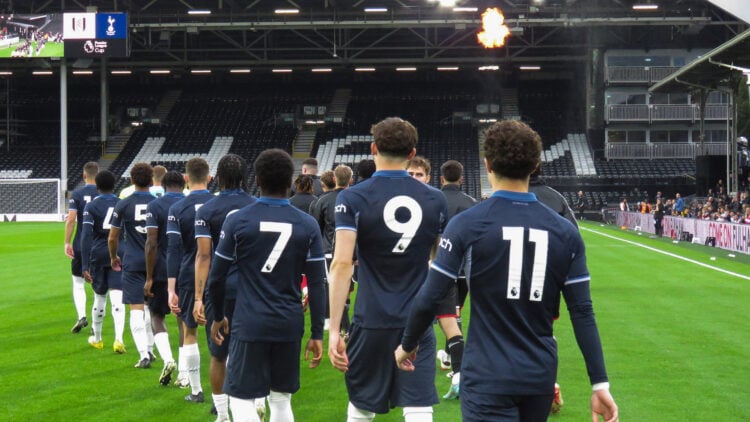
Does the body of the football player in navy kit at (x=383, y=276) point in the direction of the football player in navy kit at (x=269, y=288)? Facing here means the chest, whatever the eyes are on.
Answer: no

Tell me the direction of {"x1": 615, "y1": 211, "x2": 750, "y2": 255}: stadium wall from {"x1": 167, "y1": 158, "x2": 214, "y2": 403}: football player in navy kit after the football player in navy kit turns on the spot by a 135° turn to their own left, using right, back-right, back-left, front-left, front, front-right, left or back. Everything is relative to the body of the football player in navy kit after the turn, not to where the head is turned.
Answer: back

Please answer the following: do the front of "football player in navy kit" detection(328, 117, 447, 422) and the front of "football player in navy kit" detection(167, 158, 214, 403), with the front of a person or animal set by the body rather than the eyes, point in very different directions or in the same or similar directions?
same or similar directions

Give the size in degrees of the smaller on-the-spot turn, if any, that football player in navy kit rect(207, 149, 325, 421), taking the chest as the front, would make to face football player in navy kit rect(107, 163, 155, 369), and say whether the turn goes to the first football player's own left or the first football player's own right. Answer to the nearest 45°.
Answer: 0° — they already face them

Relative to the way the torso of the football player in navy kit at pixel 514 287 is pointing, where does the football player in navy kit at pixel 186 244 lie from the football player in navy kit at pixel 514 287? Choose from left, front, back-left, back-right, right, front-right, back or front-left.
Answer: front-left

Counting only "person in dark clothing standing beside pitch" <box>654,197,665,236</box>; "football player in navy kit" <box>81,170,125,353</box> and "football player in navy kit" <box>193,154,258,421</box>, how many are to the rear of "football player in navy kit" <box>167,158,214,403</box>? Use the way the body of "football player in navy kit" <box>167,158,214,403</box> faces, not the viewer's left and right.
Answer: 1

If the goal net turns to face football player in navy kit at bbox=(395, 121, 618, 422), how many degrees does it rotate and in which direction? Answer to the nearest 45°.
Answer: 0° — it already faces them

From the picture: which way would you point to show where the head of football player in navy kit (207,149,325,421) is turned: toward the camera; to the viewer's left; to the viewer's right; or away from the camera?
away from the camera

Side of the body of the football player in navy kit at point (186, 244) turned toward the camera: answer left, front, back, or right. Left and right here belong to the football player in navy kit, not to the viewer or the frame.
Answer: back

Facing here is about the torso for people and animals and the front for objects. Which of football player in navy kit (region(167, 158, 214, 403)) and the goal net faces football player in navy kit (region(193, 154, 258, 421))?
the goal net

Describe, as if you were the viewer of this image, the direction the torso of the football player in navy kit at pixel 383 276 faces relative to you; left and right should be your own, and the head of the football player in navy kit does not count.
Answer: facing away from the viewer

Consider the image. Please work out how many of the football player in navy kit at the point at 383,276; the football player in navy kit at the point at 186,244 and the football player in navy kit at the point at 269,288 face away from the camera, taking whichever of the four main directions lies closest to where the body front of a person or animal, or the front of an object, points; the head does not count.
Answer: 3

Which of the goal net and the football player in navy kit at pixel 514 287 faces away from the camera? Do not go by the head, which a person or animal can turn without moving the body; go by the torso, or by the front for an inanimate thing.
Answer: the football player in navy kit

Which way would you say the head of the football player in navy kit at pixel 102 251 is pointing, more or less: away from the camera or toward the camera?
away from the camera

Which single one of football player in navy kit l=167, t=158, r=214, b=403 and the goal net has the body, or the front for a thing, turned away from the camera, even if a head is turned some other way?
the football player in navy kit

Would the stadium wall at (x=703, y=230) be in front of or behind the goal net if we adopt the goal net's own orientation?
in front

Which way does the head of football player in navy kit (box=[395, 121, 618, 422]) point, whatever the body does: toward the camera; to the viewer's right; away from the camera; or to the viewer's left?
away from the camera

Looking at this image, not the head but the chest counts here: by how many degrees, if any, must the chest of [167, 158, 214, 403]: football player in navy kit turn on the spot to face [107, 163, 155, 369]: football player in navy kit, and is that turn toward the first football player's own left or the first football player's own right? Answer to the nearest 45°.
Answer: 0° — they already face them

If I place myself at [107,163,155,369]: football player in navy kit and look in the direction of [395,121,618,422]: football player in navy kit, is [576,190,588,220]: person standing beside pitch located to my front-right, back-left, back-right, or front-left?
back-left

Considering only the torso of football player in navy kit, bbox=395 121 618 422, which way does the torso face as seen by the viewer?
away from the camera

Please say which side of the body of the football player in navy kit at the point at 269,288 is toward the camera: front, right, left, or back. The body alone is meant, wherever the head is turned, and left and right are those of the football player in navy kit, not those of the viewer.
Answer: back
